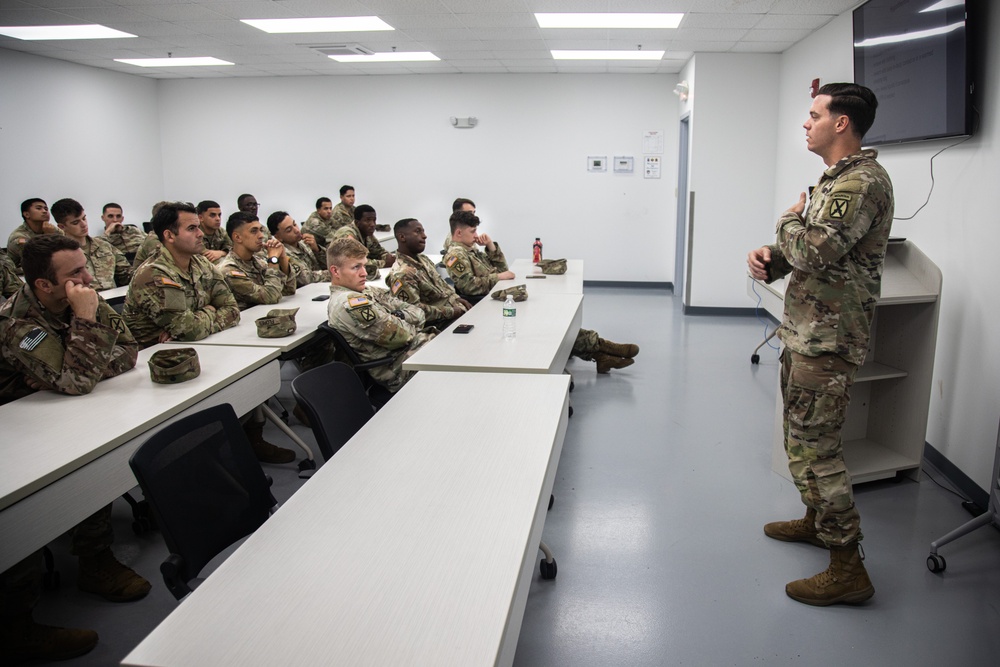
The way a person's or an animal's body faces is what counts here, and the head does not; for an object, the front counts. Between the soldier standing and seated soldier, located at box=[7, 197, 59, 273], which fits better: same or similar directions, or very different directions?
very different directions

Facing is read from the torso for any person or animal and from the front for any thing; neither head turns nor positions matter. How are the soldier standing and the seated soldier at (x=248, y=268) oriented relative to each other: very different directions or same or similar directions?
very different directions

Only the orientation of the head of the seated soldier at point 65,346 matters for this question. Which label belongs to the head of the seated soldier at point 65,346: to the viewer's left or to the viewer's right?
to the viewer's right

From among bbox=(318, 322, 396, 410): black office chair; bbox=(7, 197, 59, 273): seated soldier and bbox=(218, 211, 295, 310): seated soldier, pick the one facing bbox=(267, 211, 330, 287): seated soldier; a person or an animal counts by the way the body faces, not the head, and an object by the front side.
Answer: bbox=(7, 197, 59, 273): seated soldier

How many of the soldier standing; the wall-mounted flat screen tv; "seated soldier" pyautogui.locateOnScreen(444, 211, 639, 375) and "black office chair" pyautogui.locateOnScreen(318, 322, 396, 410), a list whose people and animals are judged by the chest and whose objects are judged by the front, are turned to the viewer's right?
2

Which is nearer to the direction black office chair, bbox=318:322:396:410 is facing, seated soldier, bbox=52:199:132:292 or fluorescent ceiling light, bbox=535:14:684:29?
the fluorescent ceiling light

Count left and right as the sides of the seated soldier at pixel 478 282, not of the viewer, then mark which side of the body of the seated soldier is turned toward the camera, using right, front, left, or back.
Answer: right

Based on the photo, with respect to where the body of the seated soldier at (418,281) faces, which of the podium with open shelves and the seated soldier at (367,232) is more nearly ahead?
the podium with open shelves

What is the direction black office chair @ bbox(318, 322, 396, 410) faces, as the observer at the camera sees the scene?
facing to the right of the viewer

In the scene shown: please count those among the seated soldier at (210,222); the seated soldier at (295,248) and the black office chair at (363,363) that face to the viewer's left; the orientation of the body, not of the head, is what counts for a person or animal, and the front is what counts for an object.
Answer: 0

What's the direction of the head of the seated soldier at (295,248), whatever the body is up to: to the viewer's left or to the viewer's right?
to the viewer's right

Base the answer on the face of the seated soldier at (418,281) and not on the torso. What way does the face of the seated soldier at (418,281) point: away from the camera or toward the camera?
toward the camera

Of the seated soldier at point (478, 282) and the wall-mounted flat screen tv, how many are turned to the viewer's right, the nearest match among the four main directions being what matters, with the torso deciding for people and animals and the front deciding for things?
1

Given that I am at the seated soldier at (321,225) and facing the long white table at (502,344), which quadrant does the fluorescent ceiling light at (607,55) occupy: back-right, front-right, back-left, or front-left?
front-left

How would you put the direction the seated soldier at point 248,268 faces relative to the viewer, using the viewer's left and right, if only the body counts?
facing the viewer and to the right of the viewer

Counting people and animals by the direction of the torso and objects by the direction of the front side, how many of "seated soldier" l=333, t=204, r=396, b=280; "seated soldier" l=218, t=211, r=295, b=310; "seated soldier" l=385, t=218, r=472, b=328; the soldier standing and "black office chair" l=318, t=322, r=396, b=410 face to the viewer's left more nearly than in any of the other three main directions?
1

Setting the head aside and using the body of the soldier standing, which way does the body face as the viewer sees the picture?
to the viewer's left

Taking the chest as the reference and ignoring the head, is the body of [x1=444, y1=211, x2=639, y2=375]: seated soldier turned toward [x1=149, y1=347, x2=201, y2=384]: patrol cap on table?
no

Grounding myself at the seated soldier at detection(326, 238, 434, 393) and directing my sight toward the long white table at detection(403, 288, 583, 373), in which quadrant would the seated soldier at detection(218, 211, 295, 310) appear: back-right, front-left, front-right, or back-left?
back-left

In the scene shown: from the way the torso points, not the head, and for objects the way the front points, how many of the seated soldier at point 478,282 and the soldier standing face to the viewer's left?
1

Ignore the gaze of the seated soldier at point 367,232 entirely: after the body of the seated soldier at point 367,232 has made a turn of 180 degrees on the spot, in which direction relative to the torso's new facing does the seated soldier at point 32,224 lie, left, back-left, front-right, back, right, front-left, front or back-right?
front-left

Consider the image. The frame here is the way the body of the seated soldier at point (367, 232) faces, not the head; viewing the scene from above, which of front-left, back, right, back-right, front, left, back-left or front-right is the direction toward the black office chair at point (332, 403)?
front-right

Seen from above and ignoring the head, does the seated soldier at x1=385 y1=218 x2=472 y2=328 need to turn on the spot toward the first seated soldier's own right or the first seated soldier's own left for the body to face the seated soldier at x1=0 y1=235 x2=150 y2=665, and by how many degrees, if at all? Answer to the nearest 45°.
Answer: approximately 90° to the first seated soldier's own right

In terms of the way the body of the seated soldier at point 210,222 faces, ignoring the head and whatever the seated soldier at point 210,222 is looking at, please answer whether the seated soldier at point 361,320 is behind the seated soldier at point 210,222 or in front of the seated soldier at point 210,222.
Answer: in front
